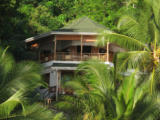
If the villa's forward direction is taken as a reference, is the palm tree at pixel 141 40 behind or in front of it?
in front

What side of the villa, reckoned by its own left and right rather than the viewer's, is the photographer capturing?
front
